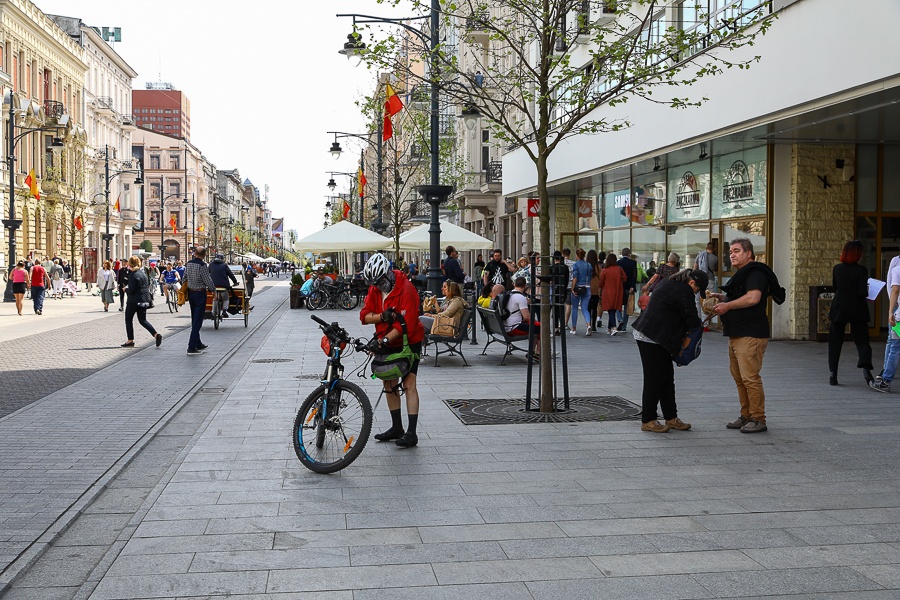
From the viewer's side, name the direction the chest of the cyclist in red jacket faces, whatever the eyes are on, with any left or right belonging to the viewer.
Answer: facing the viewer and to the left of the viewer

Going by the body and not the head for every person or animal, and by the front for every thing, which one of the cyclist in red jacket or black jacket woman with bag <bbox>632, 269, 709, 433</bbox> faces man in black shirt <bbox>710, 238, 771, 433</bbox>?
the black jacket woman with bag

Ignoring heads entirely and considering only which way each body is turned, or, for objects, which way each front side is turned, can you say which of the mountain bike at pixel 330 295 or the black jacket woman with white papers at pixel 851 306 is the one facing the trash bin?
the black jacket woman with white papers

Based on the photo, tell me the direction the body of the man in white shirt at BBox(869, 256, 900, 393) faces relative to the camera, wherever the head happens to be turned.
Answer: to the viewer's left

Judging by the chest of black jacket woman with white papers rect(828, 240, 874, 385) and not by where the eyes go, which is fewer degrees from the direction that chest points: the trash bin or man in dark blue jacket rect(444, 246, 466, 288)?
the trash bin

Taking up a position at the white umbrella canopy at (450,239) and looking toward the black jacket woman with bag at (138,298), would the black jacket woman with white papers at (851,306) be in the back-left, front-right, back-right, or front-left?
front-left

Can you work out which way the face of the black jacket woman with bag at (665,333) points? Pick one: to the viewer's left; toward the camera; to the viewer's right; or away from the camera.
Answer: to the viewer's right

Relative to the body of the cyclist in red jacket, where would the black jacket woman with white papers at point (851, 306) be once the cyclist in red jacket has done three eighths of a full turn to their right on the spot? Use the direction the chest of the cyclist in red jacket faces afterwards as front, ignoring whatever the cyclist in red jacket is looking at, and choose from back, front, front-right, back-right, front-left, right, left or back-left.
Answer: front-right

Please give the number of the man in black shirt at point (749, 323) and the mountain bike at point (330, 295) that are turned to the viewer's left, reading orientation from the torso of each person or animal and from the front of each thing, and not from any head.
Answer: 2

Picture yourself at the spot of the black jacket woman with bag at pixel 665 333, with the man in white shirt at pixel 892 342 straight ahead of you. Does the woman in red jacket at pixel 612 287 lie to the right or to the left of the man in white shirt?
left

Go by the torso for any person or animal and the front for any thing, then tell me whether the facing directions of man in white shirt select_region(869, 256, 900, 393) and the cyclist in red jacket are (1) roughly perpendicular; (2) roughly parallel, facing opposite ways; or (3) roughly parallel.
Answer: roughly perpendicular

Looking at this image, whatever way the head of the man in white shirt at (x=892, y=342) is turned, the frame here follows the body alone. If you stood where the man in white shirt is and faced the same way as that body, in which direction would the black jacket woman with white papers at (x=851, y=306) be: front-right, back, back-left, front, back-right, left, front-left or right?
front-right

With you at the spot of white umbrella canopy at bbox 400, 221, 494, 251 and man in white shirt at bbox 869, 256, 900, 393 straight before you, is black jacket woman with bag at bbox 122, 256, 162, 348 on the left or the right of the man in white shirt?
right

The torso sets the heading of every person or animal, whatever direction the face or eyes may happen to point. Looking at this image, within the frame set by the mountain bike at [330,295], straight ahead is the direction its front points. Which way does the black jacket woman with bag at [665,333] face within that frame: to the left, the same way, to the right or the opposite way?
the opposite way

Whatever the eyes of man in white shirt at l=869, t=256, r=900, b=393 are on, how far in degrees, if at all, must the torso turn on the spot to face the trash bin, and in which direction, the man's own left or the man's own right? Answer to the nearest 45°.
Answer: approximately 90° to the man's own right

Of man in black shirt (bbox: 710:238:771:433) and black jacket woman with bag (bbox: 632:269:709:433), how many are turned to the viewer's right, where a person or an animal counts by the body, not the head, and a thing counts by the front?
1

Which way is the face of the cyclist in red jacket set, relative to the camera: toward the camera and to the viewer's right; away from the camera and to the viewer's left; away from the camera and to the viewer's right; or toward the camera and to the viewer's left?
toward the camera and to the viewer's left

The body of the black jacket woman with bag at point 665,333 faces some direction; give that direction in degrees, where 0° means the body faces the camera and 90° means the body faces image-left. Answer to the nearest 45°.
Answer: approximately 270°
